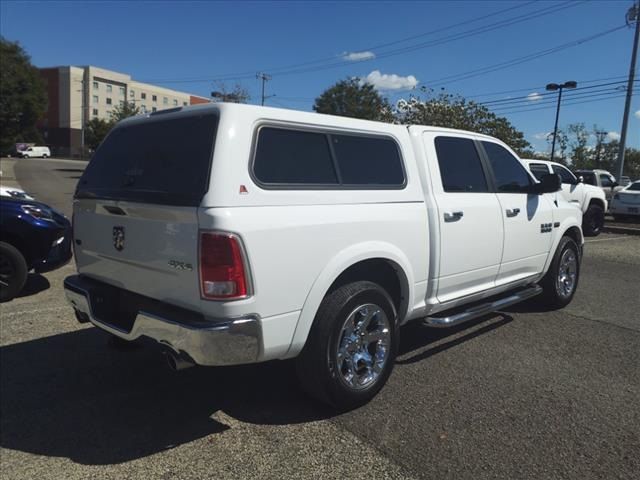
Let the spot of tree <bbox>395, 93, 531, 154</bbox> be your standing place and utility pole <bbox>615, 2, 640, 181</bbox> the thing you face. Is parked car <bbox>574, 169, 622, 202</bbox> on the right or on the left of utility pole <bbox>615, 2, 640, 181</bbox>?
right

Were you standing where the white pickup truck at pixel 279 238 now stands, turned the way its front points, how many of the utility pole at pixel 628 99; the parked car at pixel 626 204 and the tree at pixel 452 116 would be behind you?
0

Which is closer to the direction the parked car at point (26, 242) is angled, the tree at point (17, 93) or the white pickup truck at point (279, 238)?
the white pickup truck

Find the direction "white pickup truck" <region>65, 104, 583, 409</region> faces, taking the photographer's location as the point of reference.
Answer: facing away from the viewer and to the right of the viewer

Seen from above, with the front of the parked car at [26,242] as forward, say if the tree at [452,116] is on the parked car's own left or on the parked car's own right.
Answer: on the parked car's own left

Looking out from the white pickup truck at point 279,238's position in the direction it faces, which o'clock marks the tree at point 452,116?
The tree is roughly at 11 o'clock from the white pickup truck.

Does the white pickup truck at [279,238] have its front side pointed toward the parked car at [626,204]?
yes

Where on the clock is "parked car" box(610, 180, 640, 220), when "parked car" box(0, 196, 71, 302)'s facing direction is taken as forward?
"parked car" box(610, 180, 640, 220) is roughly at 10 o'clock from "parked car" box(0, 196, 71, 302).

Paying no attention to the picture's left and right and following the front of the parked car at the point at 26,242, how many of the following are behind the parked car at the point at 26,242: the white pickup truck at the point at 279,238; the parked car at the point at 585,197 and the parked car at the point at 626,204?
0

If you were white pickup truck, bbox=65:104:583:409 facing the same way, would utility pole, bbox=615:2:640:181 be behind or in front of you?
in front

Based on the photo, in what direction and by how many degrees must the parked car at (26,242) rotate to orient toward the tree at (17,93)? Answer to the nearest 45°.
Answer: approximately 135° to its left

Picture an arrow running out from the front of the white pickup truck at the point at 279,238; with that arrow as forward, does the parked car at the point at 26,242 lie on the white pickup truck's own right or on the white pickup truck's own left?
on the white pickup truck's own left

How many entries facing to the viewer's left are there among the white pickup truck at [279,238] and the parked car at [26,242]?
0

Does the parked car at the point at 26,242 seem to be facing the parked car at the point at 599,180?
no

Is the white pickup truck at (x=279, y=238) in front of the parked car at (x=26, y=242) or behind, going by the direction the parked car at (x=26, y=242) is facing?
in front

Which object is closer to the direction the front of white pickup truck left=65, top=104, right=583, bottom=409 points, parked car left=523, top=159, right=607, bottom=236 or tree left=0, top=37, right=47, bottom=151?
the parked car

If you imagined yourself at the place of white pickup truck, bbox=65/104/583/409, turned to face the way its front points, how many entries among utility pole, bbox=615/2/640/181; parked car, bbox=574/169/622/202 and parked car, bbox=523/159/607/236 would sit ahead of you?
3

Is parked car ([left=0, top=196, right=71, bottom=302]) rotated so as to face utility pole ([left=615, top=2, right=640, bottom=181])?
no
